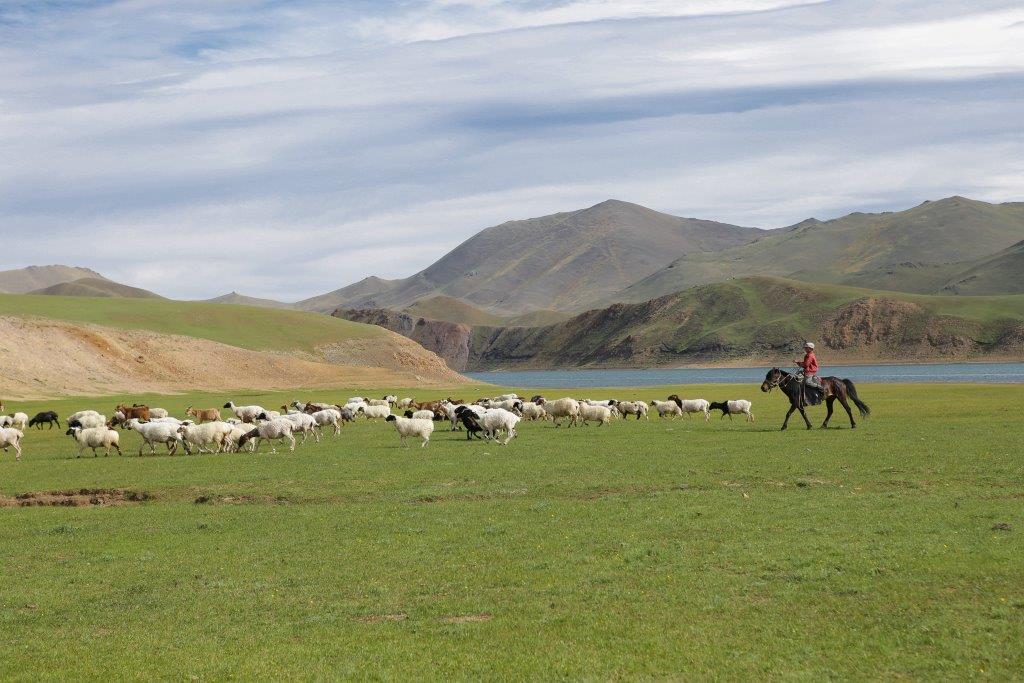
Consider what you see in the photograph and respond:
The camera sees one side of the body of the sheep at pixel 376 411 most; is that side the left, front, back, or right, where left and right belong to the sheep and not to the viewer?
left

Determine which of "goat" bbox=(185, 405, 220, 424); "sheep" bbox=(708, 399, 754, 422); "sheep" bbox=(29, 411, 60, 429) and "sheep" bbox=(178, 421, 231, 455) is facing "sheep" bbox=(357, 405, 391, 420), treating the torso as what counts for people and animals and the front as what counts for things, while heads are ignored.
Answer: "sheep" bbox=(708, 399, 754, 422)

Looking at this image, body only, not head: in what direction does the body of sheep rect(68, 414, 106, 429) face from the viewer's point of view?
to the viewer's left

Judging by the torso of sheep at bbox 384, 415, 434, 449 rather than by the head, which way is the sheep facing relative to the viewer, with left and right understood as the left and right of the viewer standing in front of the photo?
facing to the left of the viewer

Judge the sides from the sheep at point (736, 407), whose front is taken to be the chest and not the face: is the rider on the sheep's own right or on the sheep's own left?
on the sheep's own left

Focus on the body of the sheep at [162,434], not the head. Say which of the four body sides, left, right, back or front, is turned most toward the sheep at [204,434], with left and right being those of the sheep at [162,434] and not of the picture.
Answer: back

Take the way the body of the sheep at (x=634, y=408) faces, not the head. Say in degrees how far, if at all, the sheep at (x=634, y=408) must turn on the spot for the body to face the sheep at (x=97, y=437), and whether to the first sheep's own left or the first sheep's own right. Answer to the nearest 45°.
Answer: approximately 45° to the first sheep's own left

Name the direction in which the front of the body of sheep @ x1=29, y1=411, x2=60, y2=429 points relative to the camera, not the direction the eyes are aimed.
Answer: to the viewer's left

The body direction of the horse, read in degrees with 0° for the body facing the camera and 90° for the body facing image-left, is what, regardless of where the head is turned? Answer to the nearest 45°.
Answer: approximately 90°

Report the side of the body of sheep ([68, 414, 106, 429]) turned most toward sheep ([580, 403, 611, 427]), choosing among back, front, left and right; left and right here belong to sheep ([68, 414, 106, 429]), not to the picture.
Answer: back

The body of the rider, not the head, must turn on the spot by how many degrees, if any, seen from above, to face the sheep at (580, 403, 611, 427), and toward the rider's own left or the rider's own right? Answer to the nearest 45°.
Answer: approximately 45° to the rider's own right

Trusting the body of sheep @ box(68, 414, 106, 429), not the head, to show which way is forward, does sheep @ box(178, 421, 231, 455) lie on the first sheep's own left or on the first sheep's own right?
on the first sheep's own left
